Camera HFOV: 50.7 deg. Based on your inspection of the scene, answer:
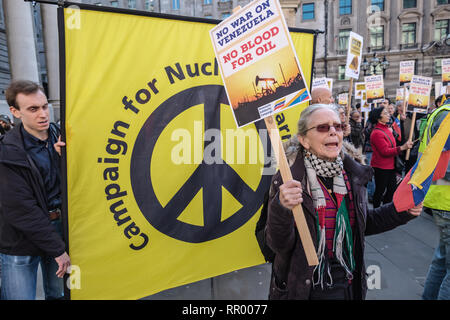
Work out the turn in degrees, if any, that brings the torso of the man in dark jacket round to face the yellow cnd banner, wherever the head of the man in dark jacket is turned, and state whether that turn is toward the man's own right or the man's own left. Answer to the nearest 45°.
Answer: approximately 45° to the man's own left

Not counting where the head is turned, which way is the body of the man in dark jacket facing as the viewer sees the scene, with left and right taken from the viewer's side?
facing the viewer and to the right of the viewer

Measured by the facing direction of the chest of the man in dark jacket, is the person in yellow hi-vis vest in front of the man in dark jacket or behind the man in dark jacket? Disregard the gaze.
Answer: in front

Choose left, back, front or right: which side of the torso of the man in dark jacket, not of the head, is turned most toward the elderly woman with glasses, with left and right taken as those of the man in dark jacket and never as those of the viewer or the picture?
front

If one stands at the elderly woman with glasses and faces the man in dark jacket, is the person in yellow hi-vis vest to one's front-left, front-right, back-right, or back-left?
back-right
